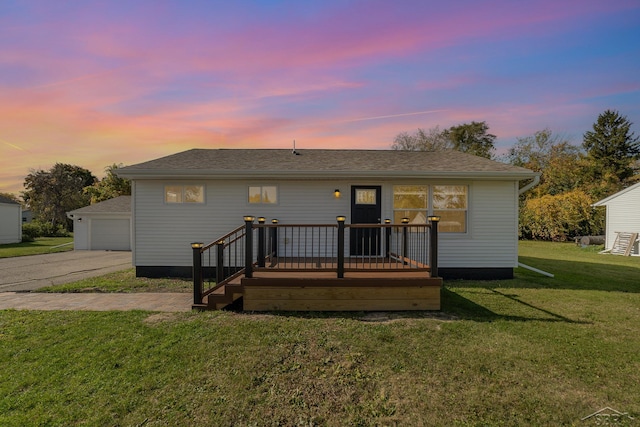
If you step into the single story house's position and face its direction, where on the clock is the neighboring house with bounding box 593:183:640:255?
The neighboring house is roughly at 8 o'clock from the single story house.

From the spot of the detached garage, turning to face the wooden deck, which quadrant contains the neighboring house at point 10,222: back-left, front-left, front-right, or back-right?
back-right

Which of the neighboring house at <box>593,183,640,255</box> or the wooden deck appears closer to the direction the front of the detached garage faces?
the wooden deck

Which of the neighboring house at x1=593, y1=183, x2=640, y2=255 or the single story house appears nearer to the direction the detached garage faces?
the single story house

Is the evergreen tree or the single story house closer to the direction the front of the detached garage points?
the single story house

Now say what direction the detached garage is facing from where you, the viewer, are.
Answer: facing the viewer

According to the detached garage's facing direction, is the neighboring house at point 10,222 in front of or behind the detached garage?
behind

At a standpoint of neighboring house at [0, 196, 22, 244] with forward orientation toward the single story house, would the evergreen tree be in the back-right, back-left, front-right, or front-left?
front-left

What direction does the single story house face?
toward the camera

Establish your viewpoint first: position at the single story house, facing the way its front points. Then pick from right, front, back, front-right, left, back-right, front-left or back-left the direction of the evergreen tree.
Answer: back-left

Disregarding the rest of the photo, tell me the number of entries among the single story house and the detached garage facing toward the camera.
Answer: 2
